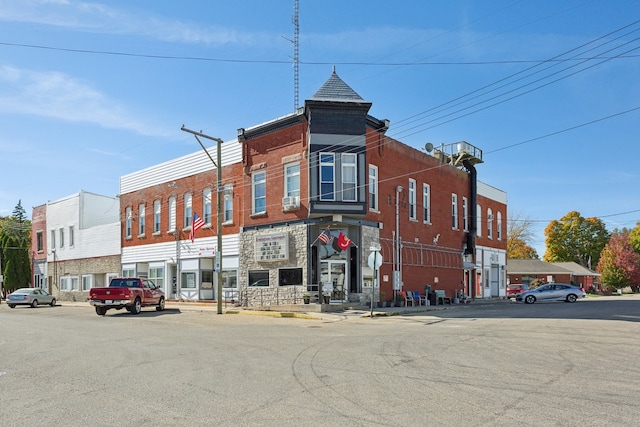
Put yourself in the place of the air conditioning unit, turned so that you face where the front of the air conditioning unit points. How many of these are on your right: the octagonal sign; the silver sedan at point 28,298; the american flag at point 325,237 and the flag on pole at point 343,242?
1

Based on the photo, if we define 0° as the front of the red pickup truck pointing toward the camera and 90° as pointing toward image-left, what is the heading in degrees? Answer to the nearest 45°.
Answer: approximately 225°

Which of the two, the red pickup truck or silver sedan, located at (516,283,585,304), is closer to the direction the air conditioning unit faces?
the red pickup truck

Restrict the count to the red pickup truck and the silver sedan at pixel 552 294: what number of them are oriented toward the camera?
0

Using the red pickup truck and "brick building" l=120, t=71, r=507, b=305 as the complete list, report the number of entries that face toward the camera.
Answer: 1

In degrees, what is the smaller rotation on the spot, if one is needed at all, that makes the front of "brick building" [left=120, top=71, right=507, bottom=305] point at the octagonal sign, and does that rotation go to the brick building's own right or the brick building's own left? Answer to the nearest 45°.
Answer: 0° — it already faces it

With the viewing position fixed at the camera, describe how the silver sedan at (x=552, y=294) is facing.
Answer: facing to the left of the viewer

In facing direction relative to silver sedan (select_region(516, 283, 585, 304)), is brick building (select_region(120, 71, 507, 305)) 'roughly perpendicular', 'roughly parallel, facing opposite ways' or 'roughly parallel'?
roughly perpendicular

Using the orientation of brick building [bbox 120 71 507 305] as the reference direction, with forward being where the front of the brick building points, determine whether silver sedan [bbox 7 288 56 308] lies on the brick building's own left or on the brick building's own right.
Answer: on the brick building's own right

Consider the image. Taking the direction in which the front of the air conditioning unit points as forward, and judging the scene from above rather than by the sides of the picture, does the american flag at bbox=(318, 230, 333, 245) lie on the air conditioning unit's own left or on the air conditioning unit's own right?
on the air conditioning unit's own left
